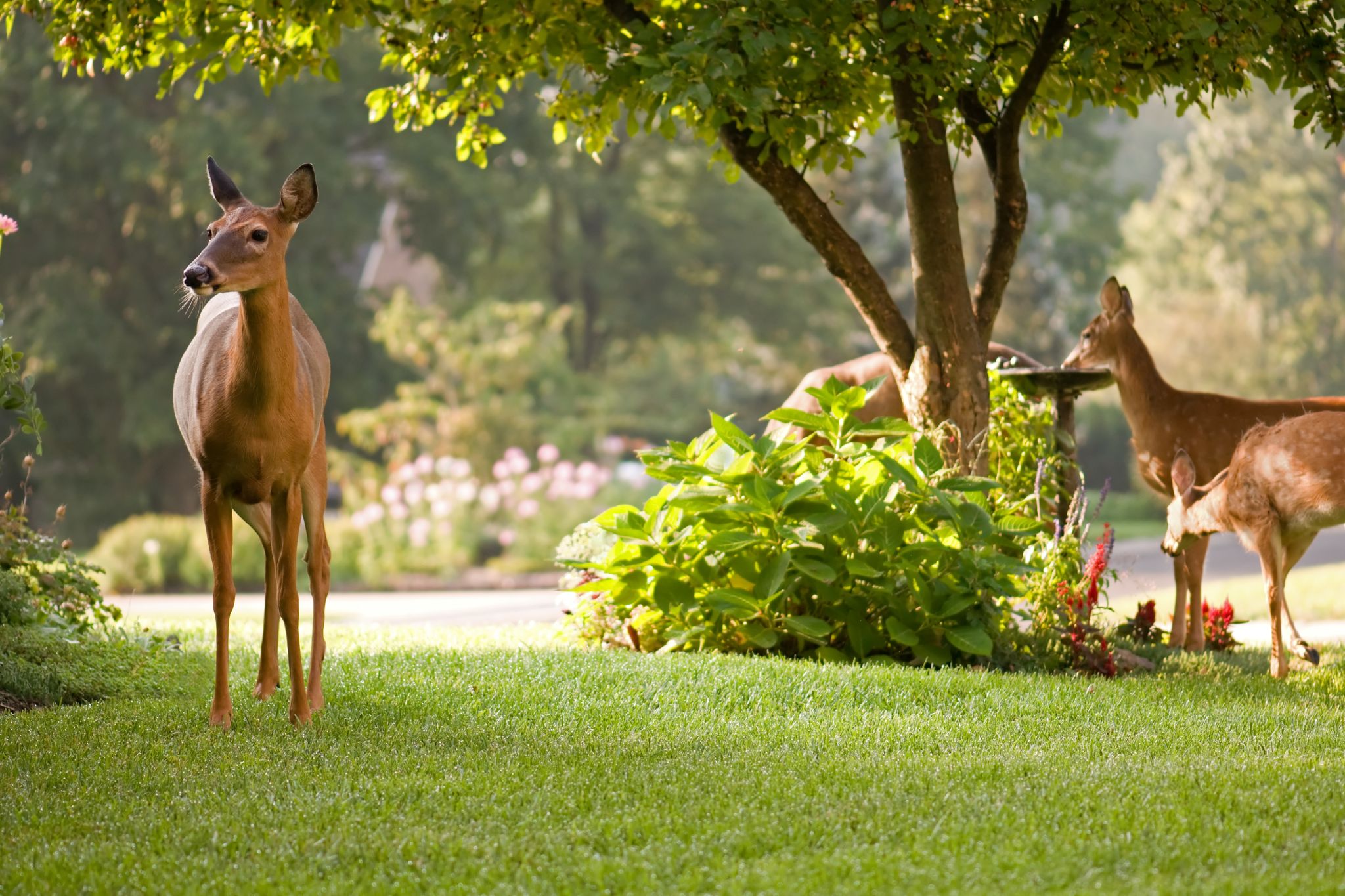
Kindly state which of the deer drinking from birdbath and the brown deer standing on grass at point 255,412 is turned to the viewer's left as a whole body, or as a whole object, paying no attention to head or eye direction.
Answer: the deer drinking from birdbath

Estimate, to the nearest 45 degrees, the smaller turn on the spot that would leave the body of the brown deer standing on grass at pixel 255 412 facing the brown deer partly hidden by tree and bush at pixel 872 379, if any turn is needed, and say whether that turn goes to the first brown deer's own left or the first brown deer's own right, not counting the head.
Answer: approximately 135° to the first brown deer's own left

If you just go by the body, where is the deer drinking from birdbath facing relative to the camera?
to the viewer's left

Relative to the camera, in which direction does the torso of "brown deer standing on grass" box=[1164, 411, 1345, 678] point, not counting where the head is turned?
to the viewer's left

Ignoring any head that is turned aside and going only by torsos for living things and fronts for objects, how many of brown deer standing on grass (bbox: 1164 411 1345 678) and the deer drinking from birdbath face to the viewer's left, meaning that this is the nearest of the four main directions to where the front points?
2
